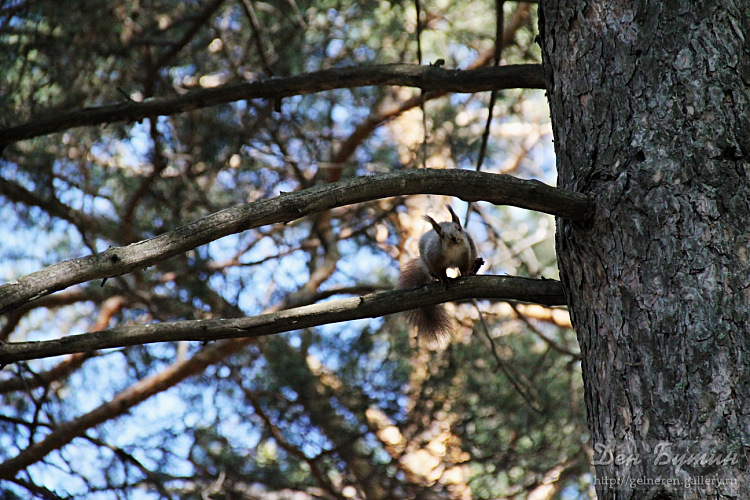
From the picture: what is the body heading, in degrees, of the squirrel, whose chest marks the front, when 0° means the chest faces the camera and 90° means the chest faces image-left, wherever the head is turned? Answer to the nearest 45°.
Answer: approximately 315°
